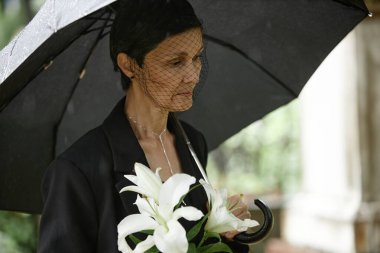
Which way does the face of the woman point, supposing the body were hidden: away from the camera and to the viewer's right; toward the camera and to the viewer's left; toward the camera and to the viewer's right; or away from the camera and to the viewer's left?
toward the camera and to the viewer's right

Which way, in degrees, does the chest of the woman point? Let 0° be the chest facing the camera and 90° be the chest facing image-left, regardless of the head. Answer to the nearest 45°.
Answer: approximately 315°

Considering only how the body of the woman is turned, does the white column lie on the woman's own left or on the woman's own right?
on the woman's own left
